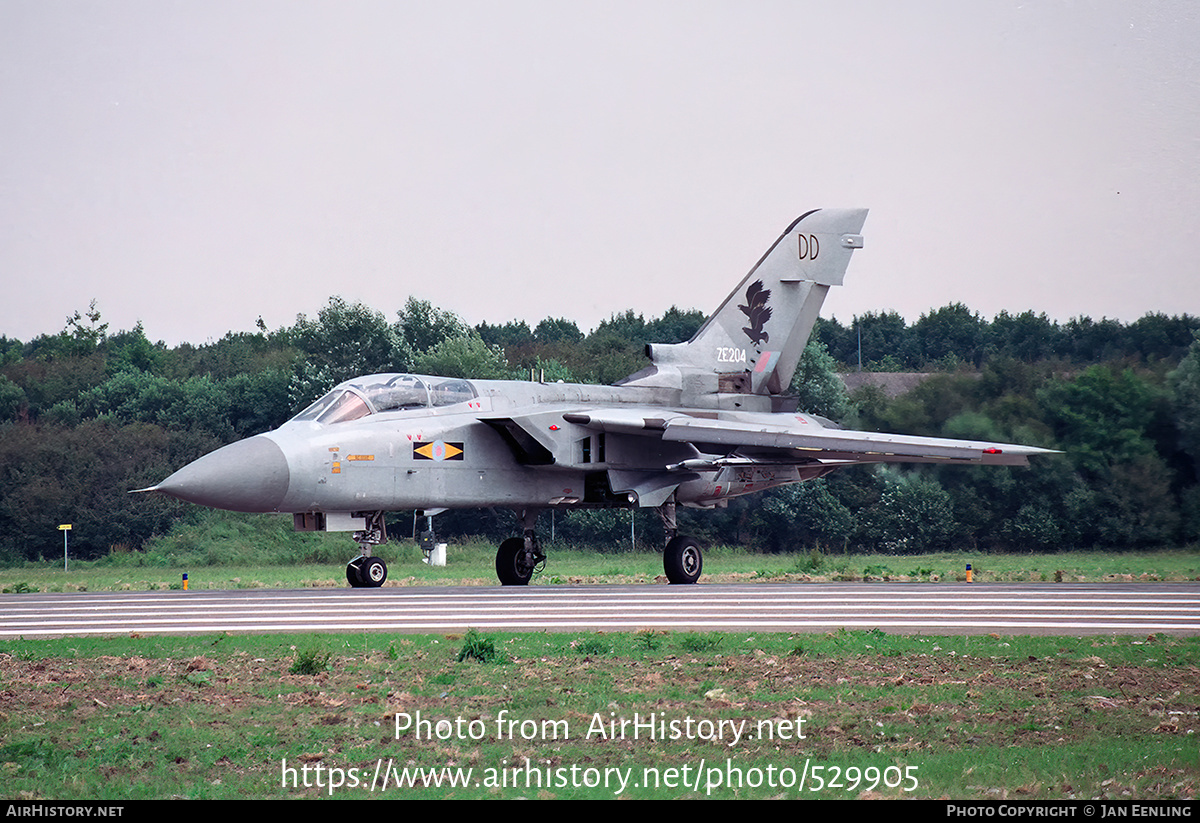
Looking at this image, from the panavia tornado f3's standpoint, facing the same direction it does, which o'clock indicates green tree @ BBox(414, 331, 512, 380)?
The green tree is roughly at 4 o'clock from the panavia tornado f3.

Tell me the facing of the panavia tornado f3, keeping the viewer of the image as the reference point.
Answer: facing the viewer and to the left of the viewer

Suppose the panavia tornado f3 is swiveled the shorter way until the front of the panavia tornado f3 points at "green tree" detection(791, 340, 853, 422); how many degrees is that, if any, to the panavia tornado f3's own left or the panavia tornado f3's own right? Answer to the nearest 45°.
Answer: approximately 135° to the panavia tornado f3's own right
